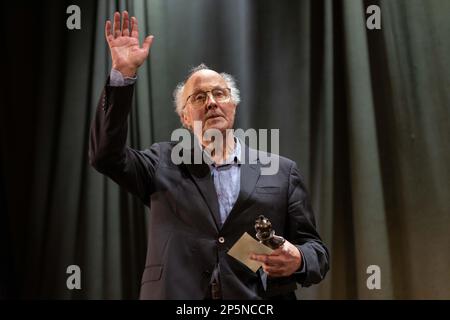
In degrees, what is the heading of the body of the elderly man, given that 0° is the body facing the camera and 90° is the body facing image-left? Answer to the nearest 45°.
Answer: approximately 0°
